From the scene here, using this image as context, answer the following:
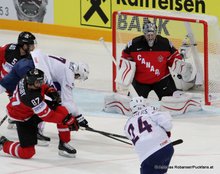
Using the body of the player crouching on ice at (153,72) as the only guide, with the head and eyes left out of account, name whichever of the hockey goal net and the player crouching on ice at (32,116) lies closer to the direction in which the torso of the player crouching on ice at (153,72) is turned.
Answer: the player crouching on ice

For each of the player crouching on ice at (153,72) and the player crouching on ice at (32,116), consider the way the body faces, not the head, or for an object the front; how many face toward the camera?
1

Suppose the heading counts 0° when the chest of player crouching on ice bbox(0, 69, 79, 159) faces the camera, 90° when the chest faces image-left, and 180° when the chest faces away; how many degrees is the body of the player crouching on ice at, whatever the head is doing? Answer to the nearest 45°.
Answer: approximately 270°

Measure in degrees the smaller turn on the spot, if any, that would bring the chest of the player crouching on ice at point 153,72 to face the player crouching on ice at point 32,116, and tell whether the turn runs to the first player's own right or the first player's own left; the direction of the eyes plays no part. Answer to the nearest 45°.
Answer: approximately 45° to the first player's own right

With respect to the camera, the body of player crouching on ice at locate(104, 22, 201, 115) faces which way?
toward the camera
